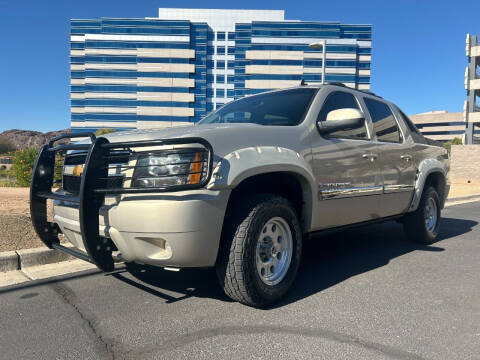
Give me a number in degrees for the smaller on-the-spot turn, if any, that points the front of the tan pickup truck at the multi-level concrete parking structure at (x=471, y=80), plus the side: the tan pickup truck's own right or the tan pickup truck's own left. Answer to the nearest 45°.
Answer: approximately 180°

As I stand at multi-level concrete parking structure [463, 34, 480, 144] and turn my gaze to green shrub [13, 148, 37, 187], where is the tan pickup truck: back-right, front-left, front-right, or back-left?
front-left

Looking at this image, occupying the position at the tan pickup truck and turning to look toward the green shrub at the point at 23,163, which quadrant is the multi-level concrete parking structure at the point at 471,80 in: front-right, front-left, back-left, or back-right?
front-right

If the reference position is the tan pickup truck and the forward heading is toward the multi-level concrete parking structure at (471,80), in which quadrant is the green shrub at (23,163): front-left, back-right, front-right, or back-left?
front-left

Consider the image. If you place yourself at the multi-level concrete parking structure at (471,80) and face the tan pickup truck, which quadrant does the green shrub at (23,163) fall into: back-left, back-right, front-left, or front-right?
front-right

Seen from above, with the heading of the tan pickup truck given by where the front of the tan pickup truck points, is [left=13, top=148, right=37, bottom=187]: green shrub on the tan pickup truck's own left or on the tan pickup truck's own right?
on the tan pickup truck's own right

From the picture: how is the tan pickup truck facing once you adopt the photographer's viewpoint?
facing the viewer and to the left of the viewer
